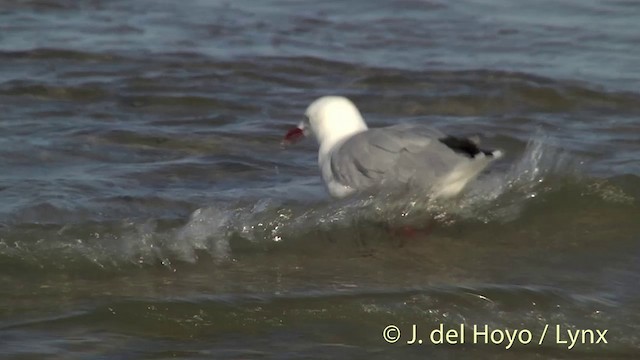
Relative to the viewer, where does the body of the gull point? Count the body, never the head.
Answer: to the viewer's left
